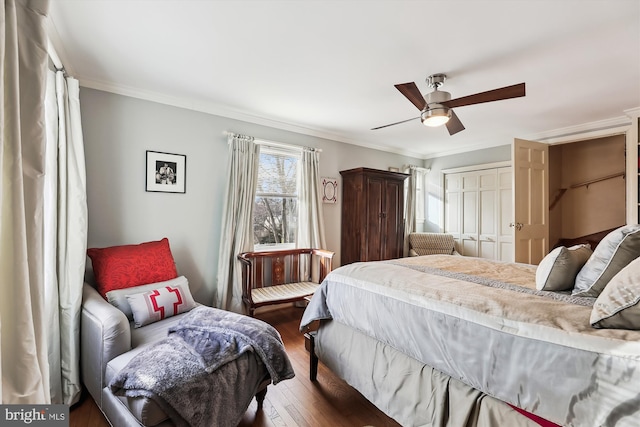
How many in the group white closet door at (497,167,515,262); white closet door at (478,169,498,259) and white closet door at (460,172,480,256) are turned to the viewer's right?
0

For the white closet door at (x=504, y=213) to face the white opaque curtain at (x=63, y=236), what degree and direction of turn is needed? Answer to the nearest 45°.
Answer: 0° — it already faces it

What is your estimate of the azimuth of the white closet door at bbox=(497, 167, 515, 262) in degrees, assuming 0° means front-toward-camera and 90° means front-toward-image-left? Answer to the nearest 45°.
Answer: approximately 45°

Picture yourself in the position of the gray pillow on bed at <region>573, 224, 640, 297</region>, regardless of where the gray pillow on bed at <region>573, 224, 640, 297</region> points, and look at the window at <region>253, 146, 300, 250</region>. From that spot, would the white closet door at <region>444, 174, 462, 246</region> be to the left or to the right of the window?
right

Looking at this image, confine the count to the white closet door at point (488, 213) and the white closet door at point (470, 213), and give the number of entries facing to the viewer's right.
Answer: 0

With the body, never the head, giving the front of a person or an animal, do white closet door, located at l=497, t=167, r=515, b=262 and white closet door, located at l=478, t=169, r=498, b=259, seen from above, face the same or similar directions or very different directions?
same or similar directions

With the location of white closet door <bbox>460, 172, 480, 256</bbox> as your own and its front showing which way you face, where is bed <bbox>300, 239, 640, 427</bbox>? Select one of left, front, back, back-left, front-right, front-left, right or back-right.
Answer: front-left

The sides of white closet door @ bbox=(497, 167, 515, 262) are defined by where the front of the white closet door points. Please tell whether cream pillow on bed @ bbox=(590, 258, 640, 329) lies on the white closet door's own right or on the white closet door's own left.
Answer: on the white closet door's own left

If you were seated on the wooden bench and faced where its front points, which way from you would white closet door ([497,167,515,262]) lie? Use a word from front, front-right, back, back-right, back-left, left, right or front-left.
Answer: front-left

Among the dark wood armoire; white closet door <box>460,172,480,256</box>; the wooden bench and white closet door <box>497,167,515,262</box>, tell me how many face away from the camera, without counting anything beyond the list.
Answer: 0

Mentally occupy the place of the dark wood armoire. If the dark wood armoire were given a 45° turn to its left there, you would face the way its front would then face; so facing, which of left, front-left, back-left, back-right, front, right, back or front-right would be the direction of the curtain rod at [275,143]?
back-right
